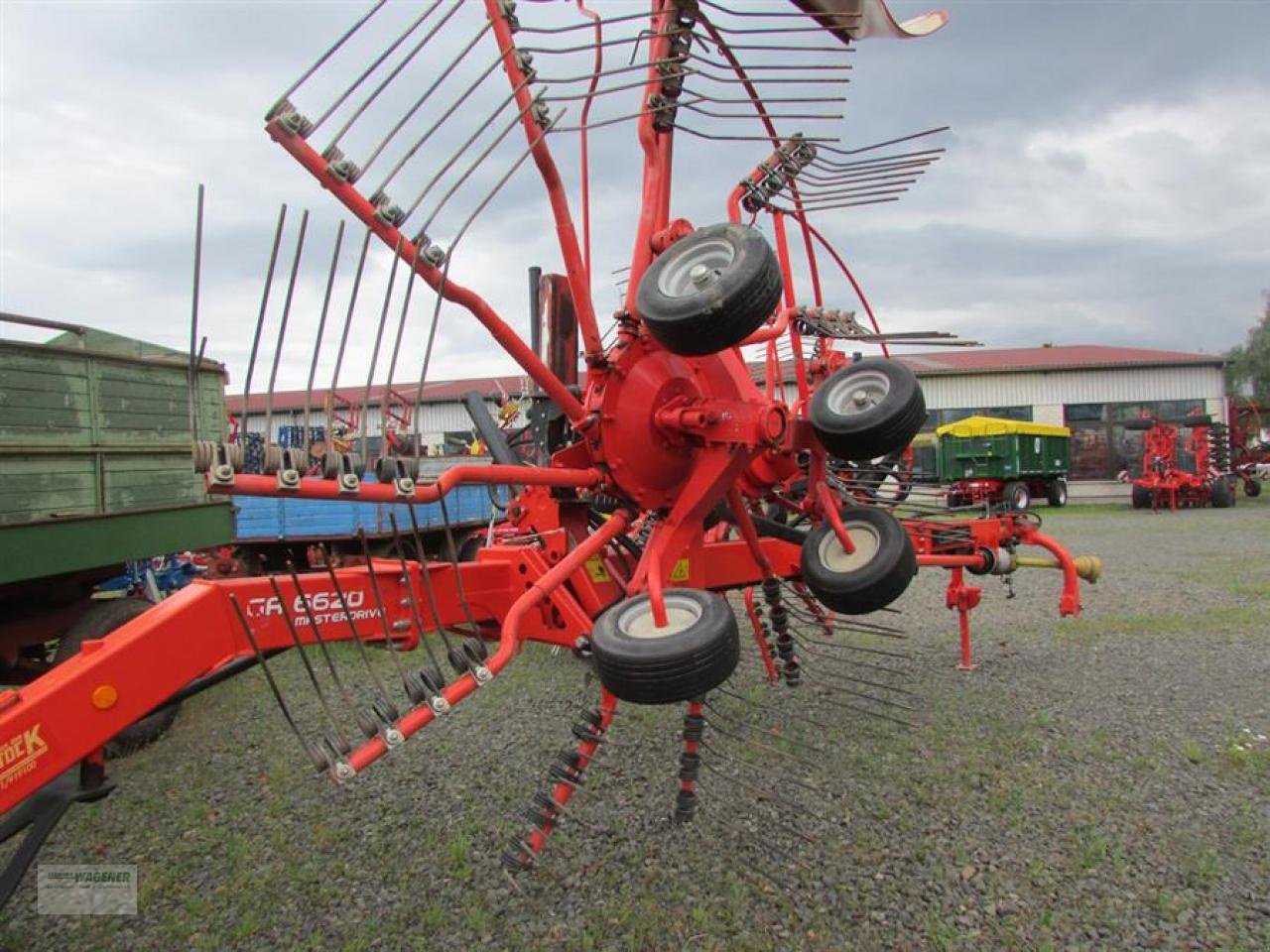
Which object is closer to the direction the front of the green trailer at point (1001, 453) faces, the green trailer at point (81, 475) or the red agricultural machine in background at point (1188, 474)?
the green trailer

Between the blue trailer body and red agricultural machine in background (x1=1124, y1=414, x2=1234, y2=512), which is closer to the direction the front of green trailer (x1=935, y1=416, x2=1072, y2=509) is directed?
the blue trailer body

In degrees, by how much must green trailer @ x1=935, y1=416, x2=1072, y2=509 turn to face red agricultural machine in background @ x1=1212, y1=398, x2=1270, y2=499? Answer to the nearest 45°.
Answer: approximately 180°

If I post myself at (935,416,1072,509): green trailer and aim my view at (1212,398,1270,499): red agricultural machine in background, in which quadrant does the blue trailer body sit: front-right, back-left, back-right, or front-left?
back-right

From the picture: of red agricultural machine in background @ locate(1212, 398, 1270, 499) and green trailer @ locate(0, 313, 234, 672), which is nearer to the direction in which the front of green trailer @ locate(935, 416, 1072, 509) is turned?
the green trailer

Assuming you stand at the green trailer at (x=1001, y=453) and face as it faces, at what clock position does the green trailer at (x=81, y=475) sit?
the green trailer at (x=81, y=475) is roughly at 11 o'clock from the green trailer at (x=1001, y=453).

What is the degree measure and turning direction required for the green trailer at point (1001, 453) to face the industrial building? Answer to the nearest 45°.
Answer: approximately 135° to its right

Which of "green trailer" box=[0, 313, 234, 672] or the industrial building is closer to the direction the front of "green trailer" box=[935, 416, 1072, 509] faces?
the green trailer

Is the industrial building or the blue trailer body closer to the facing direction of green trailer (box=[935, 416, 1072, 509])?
the blue trailer body

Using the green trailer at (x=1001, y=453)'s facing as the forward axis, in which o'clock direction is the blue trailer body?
The blue trailer body is roughly at 11 o'clock from the green trailer.

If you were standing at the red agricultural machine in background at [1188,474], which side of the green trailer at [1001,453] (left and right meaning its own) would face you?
back

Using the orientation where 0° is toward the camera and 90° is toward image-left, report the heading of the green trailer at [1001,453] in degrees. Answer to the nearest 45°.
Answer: approximately 45°

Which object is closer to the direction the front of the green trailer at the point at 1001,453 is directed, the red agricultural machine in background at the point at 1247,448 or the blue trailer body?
the blue trailer body
